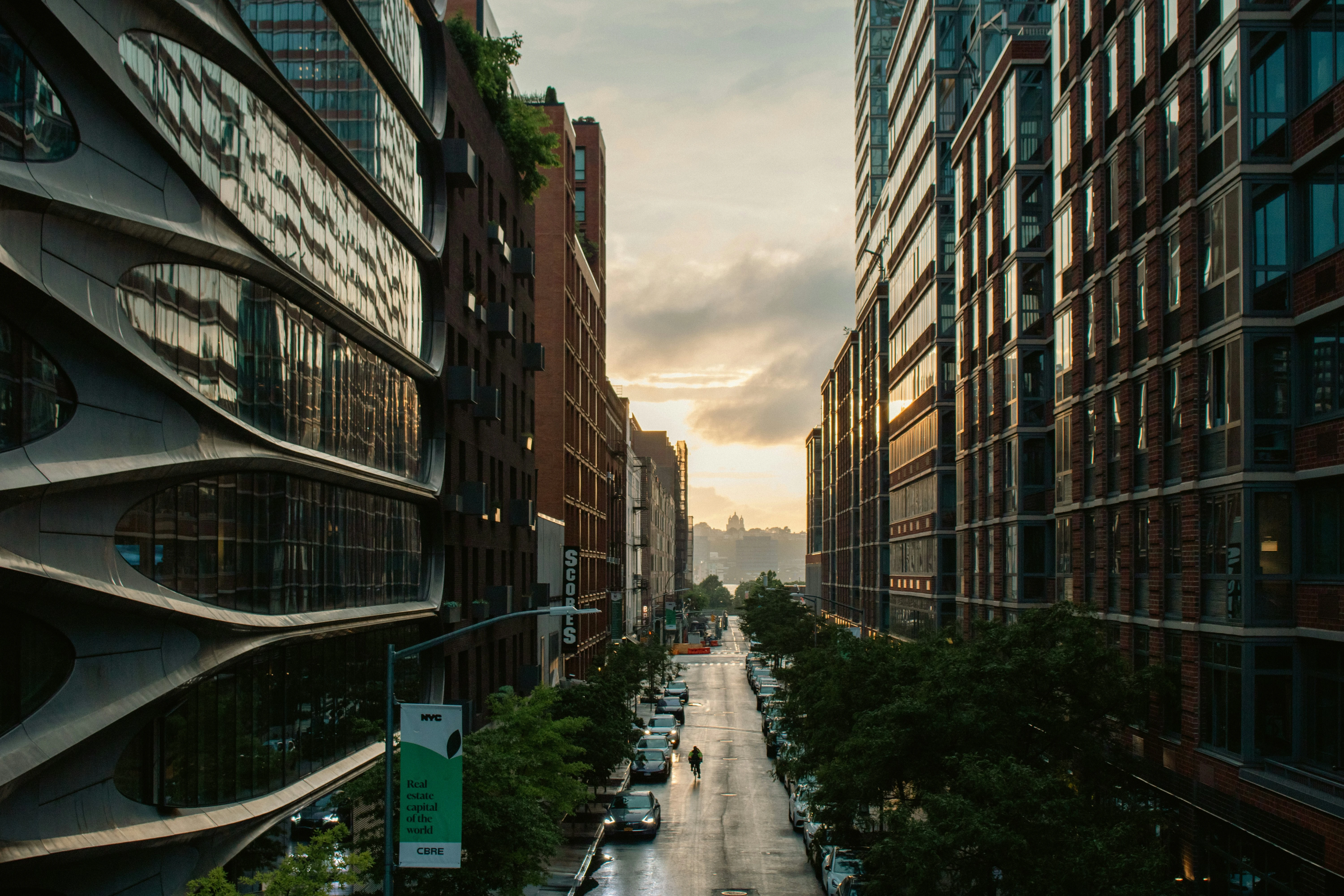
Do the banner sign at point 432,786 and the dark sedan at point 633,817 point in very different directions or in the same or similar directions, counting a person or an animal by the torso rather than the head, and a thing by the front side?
same or similar directions

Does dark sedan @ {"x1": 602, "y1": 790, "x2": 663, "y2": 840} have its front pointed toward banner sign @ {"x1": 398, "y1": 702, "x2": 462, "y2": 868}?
yes

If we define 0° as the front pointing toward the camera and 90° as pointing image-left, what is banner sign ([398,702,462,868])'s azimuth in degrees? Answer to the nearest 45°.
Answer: approximately 0°

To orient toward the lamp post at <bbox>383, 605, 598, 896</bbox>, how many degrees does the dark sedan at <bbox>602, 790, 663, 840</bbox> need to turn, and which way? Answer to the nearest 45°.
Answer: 0° — it already faces it

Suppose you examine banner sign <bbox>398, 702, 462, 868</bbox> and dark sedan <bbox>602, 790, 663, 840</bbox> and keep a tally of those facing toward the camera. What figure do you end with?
2

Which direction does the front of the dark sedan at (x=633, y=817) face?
toward the camera
